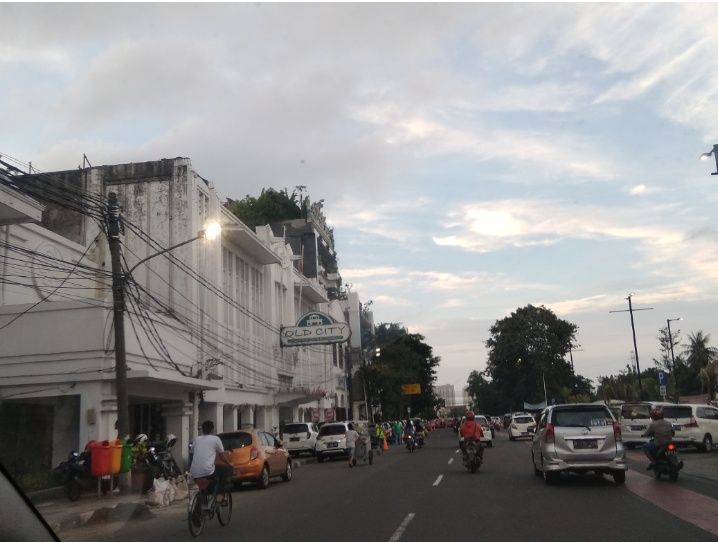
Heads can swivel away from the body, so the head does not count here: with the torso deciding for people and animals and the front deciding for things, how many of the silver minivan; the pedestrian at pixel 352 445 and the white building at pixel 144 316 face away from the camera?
2

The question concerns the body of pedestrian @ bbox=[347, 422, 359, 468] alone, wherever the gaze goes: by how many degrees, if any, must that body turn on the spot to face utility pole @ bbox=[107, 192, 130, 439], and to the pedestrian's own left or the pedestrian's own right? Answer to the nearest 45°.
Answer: approximately 135° to the pedestrian's own left

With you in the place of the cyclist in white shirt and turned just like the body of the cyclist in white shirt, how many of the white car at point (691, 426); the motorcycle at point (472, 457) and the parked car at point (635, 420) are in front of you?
3

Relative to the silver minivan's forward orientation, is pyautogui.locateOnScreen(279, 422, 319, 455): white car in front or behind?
in front

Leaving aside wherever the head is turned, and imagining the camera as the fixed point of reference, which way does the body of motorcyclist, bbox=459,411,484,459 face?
away from the camera

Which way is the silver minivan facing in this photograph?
away from the camera

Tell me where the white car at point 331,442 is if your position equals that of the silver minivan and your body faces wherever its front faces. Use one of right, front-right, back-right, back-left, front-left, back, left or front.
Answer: front-left

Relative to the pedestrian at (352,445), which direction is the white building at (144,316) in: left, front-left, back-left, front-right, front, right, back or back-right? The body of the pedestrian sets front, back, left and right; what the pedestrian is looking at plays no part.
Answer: left

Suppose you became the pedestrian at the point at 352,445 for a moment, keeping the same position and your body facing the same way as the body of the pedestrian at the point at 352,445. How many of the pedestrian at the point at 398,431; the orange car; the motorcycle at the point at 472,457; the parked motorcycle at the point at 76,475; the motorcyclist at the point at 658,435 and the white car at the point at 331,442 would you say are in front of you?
2

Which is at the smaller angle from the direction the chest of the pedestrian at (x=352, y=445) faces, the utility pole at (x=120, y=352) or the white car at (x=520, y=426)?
the white car

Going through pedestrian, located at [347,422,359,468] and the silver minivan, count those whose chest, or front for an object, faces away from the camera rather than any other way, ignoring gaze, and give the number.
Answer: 2

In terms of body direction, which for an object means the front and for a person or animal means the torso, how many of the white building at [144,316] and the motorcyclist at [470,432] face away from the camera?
1

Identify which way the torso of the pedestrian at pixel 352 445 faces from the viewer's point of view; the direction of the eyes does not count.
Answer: away from the camera

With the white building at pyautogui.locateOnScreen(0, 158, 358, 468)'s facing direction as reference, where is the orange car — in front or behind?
in front

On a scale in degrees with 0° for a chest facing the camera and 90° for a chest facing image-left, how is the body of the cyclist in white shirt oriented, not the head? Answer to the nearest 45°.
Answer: approximately 225°

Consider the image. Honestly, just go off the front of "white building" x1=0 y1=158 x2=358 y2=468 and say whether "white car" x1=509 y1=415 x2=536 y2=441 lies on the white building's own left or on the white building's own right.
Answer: on the white building's own left

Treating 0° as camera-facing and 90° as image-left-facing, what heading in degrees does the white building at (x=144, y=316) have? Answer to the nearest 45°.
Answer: approximately 315°

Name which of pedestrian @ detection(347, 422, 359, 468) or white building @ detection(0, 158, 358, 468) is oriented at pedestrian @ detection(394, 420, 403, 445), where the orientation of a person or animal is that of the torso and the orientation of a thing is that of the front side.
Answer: pedestrian @ detection(347, 422, 359, 468)

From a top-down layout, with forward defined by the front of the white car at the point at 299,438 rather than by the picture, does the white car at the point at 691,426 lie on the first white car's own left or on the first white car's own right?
on the first white car's own right

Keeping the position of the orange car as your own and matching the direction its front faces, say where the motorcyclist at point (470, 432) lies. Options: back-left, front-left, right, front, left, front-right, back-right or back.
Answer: front-right
